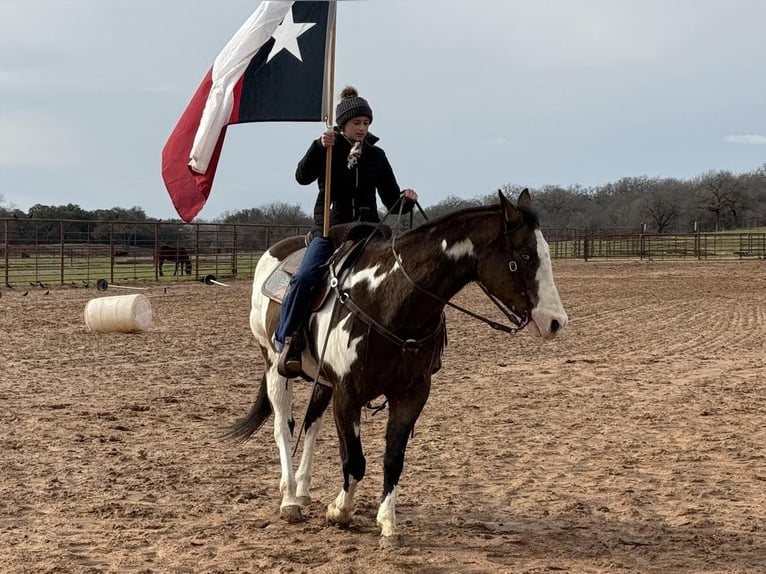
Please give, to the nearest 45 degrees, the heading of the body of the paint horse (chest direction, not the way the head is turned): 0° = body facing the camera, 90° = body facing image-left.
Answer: approximately 315°

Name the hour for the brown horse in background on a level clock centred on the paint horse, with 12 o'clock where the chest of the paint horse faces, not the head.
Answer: The brown horse in background is roughly at 7 o'clock from the paint horse.
